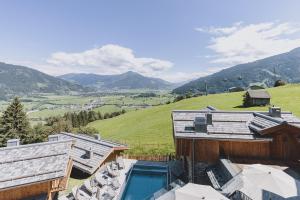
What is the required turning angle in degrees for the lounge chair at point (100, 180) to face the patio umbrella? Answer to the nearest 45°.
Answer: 0° — it already faces it

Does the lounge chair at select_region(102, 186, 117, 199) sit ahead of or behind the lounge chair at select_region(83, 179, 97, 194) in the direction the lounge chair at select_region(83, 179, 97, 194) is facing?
ahead

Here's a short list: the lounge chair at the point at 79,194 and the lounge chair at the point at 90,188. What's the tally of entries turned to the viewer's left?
0
